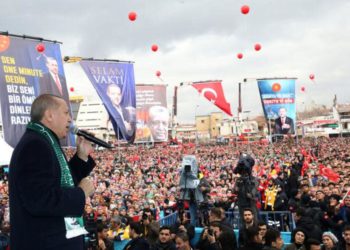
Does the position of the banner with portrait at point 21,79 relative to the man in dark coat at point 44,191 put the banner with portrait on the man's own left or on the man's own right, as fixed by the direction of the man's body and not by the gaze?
on the man's own left

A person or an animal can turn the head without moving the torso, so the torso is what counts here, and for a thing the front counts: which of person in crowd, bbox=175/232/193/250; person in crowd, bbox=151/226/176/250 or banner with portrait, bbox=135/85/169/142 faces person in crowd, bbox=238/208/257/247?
the banner with portrait

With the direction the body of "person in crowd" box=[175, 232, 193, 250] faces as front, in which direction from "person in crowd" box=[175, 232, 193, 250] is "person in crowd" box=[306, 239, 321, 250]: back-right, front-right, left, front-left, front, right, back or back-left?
back-left

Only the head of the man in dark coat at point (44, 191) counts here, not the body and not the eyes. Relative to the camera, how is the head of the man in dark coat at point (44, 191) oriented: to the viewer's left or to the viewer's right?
to the viewer's right

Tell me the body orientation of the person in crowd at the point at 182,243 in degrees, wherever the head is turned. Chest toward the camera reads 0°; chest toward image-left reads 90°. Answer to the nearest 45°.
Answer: approximately 45°

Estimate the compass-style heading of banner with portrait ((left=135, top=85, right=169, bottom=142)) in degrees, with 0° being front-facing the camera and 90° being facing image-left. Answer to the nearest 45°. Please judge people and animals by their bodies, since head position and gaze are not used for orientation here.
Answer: approximately 0°

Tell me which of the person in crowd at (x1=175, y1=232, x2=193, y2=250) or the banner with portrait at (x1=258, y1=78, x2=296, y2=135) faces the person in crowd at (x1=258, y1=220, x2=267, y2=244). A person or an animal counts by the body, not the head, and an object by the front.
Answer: the banner with portrait

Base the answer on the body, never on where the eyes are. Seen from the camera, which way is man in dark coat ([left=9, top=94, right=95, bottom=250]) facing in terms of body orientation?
to the viewer's right
